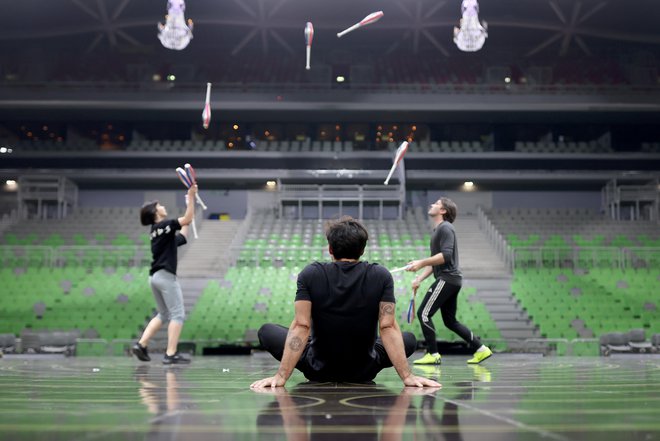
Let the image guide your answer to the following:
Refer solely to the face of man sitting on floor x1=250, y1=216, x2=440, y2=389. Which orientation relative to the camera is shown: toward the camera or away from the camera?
away from the camera

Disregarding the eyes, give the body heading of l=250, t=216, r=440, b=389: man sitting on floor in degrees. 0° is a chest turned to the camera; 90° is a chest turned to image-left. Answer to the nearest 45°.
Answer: approximately 180°
